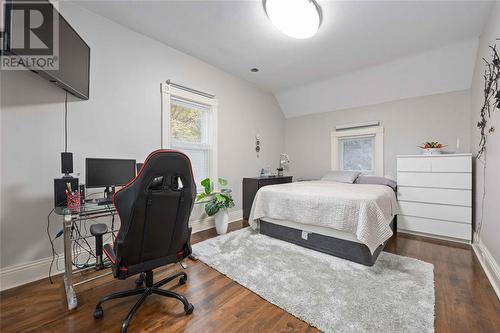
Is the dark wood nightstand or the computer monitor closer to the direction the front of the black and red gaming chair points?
the computer monitor

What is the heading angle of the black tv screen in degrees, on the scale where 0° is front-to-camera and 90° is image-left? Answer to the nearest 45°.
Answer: approximately 315°

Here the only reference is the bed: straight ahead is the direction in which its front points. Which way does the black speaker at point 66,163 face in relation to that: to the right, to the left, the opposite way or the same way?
to the left

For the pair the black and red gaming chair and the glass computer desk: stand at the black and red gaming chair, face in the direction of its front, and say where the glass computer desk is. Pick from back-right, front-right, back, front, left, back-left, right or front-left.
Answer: front

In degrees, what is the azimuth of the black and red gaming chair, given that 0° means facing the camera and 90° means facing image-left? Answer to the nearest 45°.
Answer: approximately 135°

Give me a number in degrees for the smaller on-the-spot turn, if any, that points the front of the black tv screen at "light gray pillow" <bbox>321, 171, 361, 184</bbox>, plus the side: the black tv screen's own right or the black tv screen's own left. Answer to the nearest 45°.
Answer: approximately 45° to the black tv screen's own left

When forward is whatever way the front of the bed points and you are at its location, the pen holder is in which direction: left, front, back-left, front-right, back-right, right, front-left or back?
front

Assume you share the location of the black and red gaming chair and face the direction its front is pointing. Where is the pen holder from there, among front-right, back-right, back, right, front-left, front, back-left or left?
front

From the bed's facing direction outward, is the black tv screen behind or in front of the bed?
in front
